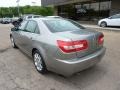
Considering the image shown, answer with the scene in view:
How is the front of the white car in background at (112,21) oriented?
to the viewer's left

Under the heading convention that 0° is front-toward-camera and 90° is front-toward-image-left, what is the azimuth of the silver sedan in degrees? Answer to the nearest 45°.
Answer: approximately 135°

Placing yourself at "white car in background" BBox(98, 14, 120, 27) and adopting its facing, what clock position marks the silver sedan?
The silver sedan is roughly at 9 o'clock from the white car in background.

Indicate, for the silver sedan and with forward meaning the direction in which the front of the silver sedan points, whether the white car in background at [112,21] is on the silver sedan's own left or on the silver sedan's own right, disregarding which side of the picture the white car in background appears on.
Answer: on the silver sedan's own right
